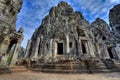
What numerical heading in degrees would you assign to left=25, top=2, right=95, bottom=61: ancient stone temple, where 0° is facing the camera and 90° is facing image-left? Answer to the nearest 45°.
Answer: approximately 0°
